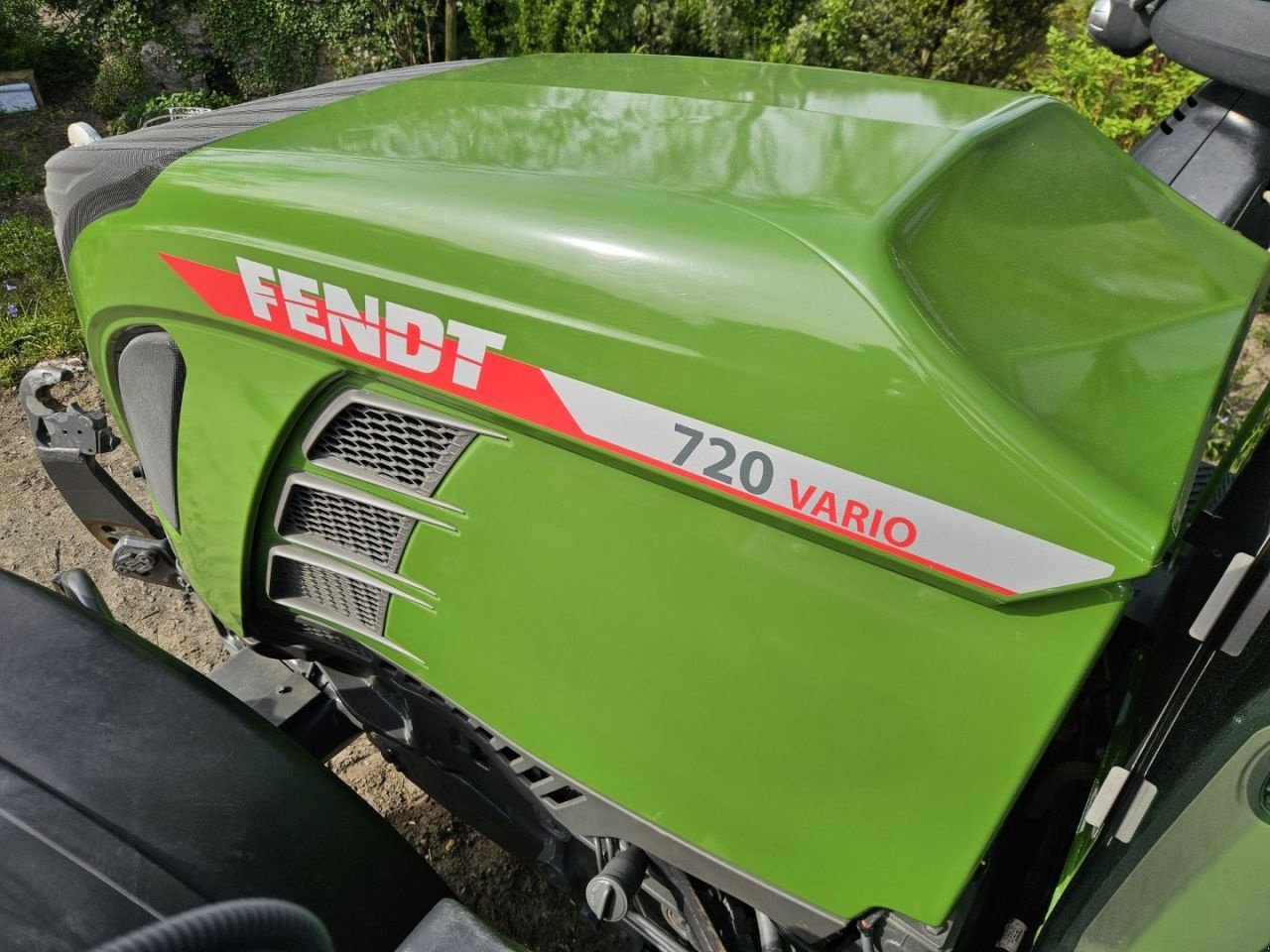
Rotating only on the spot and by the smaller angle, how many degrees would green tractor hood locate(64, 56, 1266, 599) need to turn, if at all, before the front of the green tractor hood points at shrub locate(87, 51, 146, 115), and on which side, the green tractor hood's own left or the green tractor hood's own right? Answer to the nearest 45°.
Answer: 0° — it already faces it

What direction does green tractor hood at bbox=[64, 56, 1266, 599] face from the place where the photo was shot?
facing away from the viewer and to the left of the viewer

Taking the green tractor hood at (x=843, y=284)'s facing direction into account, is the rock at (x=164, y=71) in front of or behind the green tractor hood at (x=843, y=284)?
in front
